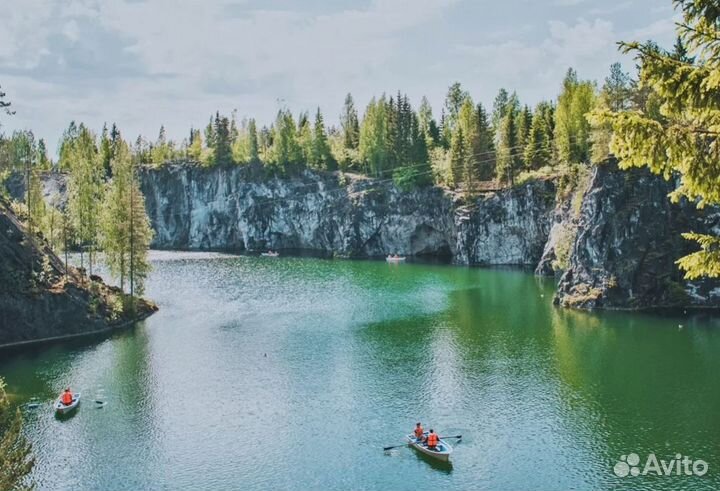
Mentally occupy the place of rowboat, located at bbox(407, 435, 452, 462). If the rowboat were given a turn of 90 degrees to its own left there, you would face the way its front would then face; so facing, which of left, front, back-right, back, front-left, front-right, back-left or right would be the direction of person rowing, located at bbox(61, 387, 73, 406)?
back-left

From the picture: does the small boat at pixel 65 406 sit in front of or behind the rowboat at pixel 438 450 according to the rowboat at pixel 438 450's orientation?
behind
